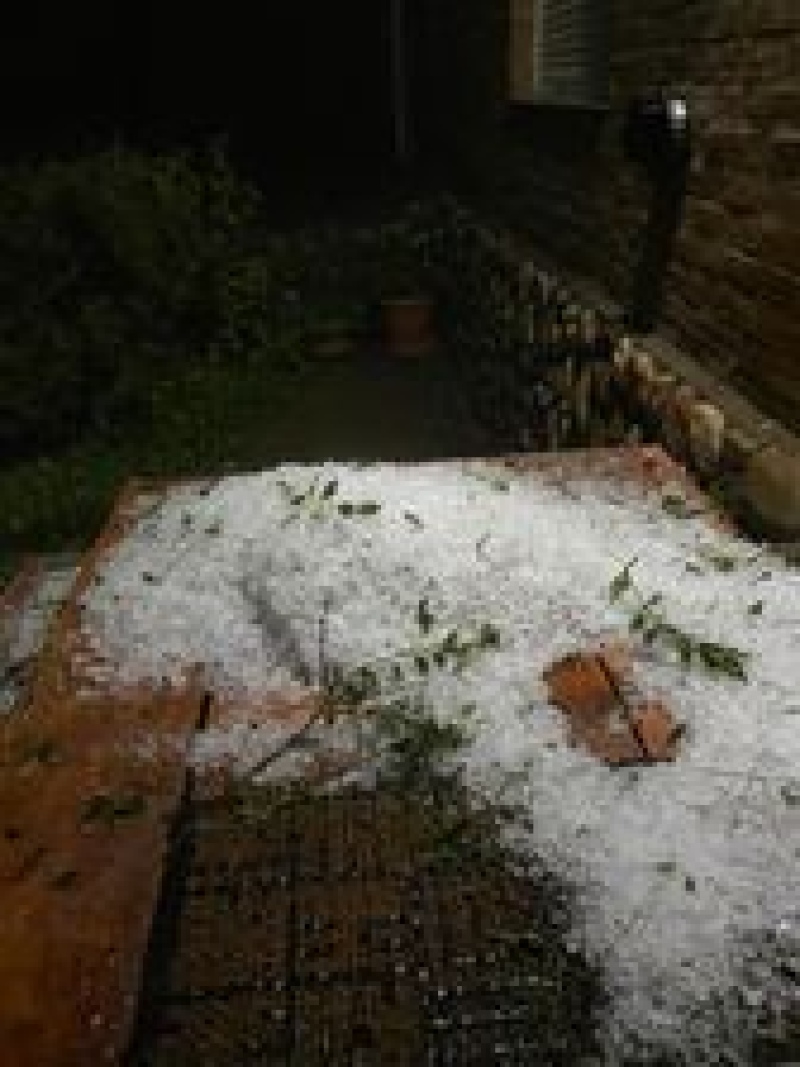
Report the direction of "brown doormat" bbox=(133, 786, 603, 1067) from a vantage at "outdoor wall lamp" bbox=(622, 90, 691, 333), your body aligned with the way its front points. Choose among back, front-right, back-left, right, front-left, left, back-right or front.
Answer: left

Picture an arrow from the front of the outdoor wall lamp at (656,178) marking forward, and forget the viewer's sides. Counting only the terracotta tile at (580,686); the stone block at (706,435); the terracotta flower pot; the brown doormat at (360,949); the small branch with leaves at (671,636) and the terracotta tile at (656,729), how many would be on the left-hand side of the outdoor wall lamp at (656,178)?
5

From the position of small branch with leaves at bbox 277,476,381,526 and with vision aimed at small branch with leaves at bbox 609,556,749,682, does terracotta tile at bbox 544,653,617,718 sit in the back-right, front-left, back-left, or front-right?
front-right

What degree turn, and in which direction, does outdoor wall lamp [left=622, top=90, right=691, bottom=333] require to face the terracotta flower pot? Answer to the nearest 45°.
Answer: approximately 45° to its right

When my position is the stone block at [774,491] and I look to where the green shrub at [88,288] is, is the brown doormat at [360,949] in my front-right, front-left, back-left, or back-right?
back-left

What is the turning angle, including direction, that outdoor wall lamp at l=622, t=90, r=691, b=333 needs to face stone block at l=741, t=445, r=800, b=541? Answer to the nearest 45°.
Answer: approximately 90° to its left

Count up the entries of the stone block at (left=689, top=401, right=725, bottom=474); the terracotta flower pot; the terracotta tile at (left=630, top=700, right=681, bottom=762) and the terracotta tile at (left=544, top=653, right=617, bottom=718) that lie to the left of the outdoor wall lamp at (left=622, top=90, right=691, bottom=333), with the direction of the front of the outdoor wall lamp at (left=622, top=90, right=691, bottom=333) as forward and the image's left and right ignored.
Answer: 3

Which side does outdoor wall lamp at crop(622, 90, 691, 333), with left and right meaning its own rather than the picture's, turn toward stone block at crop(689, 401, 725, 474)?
left

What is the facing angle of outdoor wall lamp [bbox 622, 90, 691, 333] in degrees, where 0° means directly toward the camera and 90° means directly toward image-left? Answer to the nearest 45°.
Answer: approximately 90°

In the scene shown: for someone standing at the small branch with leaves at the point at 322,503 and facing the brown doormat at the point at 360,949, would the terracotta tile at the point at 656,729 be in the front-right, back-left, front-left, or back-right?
front-left

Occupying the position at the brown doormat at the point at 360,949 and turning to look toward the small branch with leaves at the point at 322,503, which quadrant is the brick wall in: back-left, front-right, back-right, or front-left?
front-right

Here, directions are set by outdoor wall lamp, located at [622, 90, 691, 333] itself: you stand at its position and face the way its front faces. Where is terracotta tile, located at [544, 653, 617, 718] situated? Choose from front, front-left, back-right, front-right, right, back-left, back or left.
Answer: left
